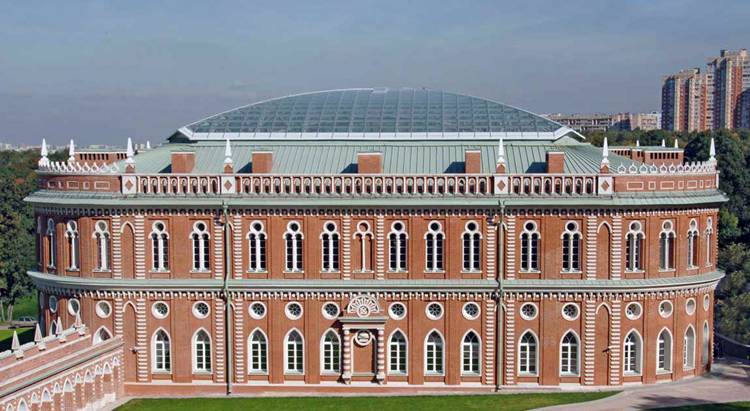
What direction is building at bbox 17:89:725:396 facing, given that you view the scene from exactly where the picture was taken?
facing the viewer
